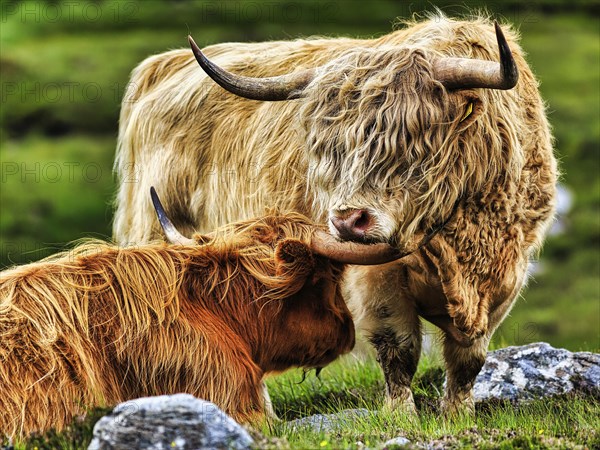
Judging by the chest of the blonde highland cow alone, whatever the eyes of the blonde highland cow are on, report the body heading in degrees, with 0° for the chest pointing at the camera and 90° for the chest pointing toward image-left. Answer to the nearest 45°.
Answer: approximately 315°

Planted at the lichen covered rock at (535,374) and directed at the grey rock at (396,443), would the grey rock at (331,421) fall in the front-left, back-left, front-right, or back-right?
front-right

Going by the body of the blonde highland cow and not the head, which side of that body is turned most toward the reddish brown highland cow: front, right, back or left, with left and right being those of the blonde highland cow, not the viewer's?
right

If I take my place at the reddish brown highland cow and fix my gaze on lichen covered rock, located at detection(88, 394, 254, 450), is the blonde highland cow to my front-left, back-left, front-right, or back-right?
back-left

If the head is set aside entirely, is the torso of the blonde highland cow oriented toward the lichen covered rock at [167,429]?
no
